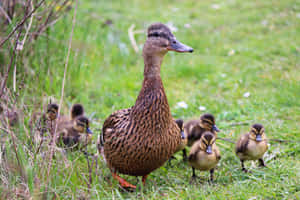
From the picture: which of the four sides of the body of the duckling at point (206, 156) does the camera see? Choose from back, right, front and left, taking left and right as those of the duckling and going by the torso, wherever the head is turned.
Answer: front

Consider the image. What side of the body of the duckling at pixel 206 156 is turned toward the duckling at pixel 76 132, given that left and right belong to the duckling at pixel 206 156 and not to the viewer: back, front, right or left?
right

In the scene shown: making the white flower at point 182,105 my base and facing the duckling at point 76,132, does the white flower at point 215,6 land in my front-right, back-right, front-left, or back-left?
back-right

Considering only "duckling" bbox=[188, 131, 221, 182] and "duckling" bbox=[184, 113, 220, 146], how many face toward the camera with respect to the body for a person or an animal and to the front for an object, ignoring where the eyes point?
1

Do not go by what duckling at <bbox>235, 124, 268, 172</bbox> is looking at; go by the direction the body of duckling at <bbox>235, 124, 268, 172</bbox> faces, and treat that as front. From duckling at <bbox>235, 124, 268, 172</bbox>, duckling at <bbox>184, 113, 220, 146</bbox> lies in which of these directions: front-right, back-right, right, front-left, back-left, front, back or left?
back

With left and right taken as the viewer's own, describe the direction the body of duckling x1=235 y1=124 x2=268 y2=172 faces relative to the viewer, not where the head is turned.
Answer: facing the viewer and to the right of the viewer

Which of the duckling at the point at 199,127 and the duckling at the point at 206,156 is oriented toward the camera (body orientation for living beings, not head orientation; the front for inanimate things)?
the duckling at the point at 206,156

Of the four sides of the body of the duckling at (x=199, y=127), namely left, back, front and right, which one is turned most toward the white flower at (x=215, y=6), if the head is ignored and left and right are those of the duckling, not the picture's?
left

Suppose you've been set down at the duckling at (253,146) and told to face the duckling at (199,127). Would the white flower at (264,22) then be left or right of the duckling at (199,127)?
right

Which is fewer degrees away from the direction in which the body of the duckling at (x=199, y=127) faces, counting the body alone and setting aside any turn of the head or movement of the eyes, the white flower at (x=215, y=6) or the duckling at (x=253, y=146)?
the duckling

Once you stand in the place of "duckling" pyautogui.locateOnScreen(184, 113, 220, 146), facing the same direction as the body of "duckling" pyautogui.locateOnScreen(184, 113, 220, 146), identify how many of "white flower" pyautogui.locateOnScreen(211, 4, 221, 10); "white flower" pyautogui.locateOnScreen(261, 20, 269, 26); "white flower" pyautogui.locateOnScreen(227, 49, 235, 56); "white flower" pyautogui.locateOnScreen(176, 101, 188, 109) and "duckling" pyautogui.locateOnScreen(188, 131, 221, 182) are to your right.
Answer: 1

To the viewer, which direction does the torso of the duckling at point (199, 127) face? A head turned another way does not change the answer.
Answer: to the viewer's right
